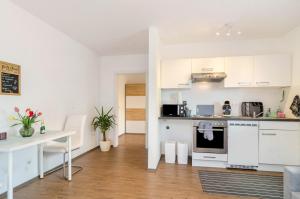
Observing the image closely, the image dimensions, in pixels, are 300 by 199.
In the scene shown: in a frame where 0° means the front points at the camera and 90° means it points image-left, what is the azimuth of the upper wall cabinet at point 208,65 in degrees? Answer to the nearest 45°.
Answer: approximately 0°

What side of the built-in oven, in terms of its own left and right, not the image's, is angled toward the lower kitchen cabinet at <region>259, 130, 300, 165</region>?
left

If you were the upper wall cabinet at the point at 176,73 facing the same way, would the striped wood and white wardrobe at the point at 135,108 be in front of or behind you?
behind

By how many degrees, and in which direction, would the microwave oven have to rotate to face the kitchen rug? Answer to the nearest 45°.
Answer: approximately 45° to its left

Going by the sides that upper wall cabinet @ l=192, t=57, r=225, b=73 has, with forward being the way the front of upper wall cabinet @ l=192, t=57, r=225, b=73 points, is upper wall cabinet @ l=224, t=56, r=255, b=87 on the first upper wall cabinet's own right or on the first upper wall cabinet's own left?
on the first upper wall cabinet's own left

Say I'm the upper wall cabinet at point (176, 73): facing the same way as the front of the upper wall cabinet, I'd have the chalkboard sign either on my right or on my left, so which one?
on my right

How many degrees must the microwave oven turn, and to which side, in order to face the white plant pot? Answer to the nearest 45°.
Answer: approximately 90° to its right
